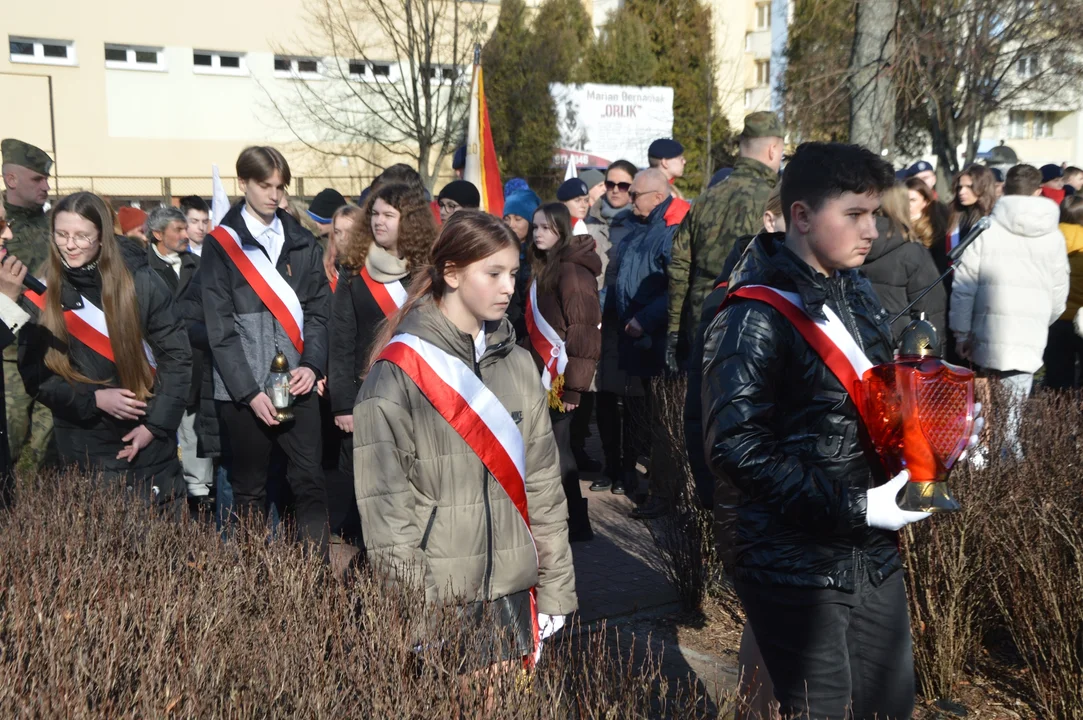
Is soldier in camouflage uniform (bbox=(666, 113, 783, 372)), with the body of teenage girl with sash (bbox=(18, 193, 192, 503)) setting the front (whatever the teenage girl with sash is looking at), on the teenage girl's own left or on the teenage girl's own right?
on the teenage girl's own left

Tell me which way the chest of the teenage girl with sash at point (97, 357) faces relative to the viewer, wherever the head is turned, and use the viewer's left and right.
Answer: facing the viewer

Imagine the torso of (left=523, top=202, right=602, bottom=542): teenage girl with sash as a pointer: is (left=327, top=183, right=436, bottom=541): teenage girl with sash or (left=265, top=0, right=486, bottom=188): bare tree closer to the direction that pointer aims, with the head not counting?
the teenage girl with sash

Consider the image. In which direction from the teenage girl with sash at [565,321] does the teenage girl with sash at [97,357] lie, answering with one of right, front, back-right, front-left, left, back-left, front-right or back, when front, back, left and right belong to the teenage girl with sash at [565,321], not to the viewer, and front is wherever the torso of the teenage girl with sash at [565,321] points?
front

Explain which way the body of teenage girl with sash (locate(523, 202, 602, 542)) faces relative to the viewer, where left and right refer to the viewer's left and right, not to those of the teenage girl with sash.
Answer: facing the viewer and to the left of the viewer

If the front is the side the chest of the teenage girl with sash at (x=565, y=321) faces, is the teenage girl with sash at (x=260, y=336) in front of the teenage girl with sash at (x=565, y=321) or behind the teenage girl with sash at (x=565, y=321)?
in front

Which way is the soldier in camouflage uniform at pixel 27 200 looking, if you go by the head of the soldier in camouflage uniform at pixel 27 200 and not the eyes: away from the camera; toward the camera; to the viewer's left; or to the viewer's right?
to the viewer's right

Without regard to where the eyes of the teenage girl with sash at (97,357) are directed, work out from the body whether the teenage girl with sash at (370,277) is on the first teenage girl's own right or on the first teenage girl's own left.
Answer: on the first teenage girl's own left

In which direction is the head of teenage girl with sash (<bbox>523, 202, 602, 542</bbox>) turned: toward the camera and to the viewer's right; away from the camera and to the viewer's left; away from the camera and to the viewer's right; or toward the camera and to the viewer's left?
toward the camera and to the viewer's left

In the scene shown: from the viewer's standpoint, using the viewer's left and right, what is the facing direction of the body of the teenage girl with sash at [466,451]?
facing the viewer and to the right of the viewer

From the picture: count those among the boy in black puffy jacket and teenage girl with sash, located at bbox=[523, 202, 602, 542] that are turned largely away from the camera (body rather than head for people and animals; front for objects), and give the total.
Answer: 0
